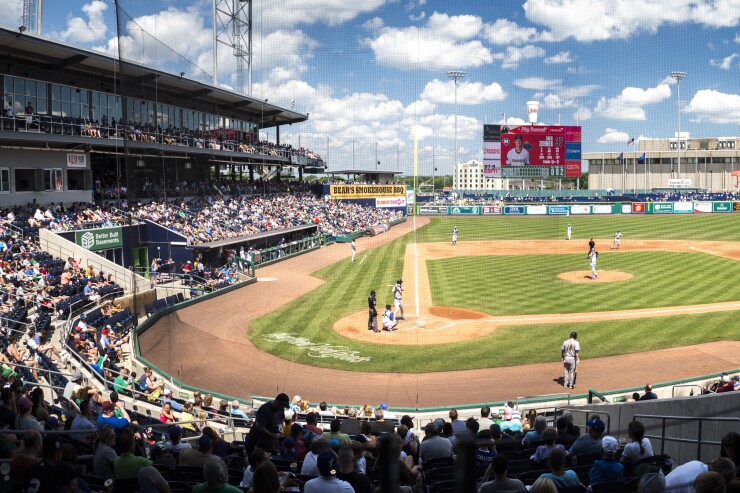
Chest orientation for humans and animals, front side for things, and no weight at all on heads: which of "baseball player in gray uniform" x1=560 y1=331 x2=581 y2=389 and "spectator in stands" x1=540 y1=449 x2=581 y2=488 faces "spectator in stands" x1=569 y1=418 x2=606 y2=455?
"spectator in stands" x1=540 y1=449 x2=581 y2=488

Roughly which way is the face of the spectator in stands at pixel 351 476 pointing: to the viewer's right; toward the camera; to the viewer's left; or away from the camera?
away from the camera

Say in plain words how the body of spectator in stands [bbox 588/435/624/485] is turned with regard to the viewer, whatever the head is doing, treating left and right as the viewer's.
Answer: facing away from the viewer

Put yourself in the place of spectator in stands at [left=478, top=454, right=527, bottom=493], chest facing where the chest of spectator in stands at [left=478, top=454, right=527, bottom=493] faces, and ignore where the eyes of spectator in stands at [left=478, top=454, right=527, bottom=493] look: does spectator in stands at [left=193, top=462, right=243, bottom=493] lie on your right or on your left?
on your left

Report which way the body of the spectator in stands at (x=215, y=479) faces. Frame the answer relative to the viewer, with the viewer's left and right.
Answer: facing away from the viewer

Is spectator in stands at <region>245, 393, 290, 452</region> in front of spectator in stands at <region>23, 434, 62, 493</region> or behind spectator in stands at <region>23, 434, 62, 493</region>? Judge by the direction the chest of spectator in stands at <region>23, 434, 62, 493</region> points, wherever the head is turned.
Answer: in front

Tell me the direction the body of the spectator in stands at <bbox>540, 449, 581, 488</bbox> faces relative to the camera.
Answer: away from the camera

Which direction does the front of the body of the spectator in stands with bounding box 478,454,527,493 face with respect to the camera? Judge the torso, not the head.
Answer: away from the camera

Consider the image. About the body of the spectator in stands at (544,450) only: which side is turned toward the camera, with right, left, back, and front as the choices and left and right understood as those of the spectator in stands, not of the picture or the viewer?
back

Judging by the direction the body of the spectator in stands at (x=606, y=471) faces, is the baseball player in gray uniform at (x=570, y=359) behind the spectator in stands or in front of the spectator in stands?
in front

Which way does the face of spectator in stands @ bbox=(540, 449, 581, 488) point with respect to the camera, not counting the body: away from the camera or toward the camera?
away from the camera

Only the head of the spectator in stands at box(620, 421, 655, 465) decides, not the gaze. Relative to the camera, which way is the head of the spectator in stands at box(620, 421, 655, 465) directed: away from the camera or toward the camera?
away from the camera
